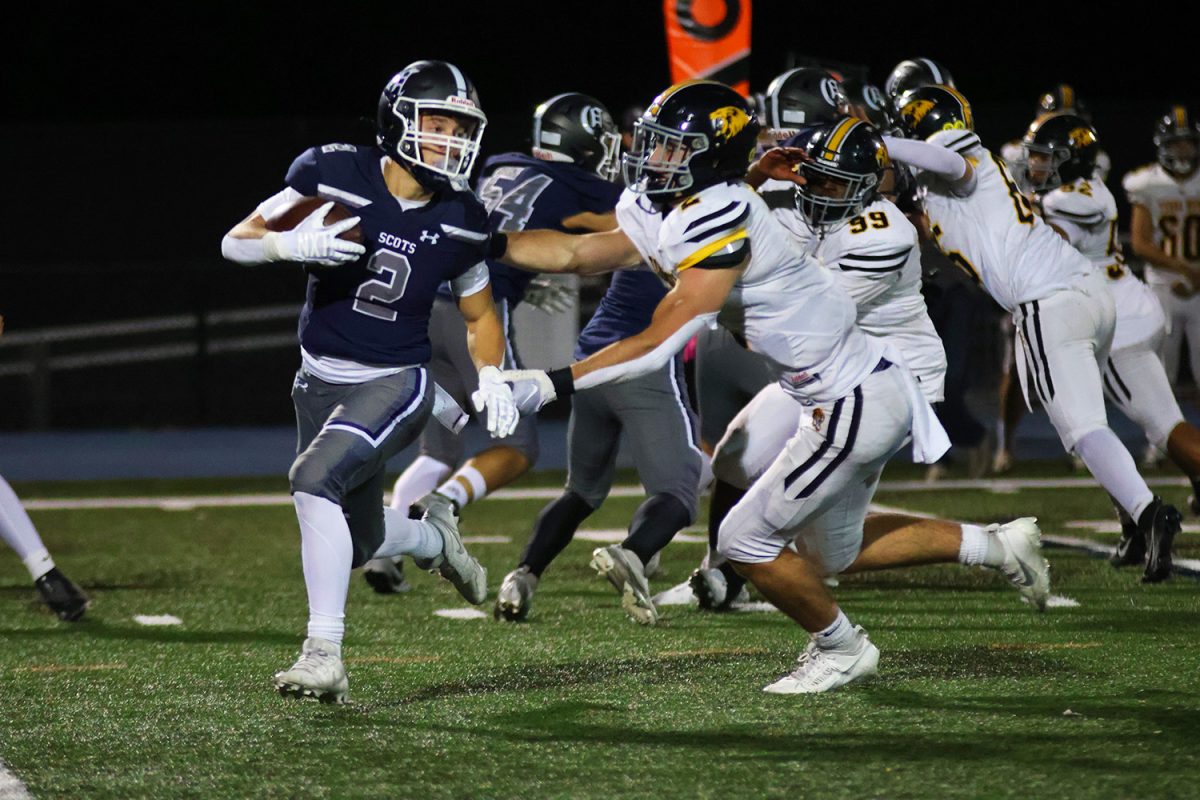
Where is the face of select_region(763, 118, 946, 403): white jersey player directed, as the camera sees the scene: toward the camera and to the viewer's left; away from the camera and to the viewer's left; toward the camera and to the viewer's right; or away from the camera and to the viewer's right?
toward the camera and to the viewer's left

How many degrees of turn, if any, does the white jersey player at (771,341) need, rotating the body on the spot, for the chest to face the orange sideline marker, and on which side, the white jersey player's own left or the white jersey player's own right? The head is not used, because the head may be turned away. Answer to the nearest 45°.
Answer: approximately 90° to the white jersey player's own right

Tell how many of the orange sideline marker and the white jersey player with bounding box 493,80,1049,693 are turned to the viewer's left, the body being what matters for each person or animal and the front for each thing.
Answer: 1

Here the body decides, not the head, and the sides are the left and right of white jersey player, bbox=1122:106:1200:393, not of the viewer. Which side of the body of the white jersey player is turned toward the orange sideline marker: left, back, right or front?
right

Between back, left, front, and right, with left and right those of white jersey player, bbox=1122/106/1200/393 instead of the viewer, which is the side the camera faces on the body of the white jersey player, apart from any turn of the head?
front

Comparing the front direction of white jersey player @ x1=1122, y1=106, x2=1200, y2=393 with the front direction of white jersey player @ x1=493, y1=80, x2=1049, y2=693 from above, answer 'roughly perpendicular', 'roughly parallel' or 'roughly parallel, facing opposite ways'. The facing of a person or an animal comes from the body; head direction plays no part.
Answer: roughly perpendicular

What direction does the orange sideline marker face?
toward the camera

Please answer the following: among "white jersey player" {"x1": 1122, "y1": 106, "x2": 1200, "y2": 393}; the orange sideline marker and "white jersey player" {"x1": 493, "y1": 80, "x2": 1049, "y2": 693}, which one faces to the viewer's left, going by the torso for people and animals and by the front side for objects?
"white jersey player" {"x1": 493, "y1": 80, "x2": 1049, "y2": 693}

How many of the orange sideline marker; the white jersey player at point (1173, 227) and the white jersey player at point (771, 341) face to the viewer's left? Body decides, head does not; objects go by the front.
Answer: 1

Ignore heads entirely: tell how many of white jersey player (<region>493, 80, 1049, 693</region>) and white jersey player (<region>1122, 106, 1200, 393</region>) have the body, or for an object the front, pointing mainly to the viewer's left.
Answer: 1

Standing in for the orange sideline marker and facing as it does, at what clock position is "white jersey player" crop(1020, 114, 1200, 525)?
The white jersey player is roughly at 11 o'clock from the orange sideline marker.

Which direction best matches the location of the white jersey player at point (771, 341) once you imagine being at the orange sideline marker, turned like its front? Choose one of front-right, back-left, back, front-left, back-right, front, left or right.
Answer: front

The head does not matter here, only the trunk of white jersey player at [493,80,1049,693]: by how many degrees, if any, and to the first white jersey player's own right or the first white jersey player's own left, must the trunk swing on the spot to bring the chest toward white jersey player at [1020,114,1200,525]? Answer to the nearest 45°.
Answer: approximately 135° to the first white jersey player's own right

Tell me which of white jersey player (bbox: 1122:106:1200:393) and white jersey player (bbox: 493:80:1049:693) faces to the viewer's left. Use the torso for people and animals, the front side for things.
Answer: white jersey player (bbox: 493:80:1049:693)

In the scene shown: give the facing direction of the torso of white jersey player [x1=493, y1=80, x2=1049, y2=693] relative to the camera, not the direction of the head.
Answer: to the viewer's left

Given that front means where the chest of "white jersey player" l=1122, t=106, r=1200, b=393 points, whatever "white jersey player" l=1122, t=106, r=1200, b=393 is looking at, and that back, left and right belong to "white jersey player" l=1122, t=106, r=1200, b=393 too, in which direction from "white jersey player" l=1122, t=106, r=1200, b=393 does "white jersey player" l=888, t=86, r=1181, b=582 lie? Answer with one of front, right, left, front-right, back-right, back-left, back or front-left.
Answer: front
